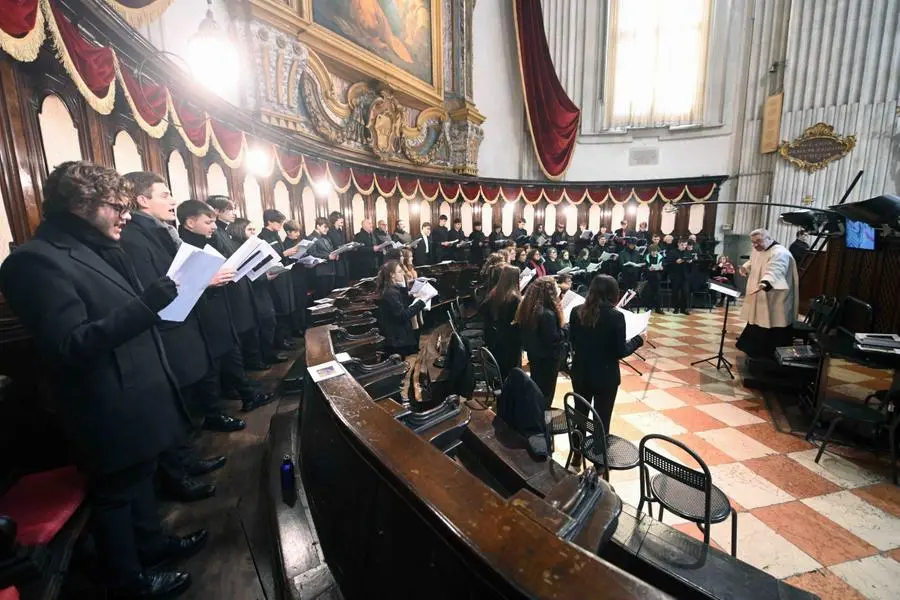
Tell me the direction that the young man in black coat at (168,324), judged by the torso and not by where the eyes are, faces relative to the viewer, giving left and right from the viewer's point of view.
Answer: facing to the right of the viewer

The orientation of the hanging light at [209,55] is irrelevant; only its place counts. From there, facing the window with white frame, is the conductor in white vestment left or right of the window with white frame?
right

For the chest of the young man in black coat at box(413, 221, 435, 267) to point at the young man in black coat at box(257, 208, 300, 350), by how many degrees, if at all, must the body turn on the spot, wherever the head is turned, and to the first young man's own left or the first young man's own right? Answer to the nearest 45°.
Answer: approximately 45° to the first young man's own right

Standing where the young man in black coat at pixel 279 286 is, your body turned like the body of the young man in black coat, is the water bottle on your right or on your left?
on your right

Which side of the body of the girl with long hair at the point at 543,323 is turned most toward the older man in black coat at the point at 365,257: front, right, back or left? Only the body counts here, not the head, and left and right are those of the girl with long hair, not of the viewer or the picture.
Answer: left

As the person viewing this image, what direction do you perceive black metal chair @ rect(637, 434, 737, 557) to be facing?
facing away from the viewer and to the right of the viewer

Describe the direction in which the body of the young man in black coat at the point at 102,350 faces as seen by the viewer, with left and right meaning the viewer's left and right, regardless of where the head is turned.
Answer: facing to the right of the viewer

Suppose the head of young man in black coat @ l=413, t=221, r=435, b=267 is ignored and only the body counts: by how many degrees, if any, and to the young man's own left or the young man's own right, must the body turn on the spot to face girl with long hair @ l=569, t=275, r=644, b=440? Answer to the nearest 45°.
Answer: approximately 45° to the young man's own right

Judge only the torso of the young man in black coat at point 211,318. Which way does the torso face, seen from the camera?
to the viewer's right

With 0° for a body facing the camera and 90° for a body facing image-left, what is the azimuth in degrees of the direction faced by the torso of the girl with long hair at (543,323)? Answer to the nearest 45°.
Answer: approximately 225°

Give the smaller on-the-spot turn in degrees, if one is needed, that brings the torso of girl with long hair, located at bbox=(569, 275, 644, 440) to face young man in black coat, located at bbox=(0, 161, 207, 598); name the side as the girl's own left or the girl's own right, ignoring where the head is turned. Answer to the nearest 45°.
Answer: approximately 180°

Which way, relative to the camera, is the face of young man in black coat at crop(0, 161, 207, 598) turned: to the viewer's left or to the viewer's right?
to the viewer's right

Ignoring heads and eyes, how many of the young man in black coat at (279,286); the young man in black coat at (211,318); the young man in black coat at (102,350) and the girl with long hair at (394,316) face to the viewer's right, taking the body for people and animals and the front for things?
4

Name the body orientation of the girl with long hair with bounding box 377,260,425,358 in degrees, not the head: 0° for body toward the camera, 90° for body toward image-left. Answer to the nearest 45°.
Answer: approximately 270°

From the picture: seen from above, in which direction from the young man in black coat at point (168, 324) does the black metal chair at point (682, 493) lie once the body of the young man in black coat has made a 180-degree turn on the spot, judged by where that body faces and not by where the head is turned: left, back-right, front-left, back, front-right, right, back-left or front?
back-left
